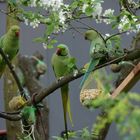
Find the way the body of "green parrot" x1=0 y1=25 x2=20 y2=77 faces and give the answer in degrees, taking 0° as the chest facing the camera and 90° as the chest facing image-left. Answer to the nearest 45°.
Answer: approximately 315°
